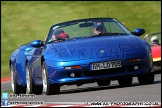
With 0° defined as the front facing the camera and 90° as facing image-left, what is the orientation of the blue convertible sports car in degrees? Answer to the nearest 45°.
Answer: approximately 0°
